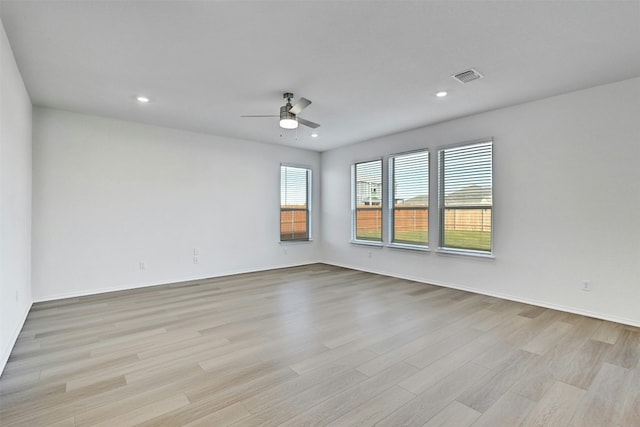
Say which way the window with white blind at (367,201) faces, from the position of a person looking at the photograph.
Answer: facing the viewer and to the left of the viewer

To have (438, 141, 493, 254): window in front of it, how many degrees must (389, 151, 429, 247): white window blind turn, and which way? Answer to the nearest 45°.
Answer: approximately 90° to its left

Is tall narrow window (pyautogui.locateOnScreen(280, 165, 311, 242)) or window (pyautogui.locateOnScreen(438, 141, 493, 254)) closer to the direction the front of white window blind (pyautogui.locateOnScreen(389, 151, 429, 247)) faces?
the tall narrow window

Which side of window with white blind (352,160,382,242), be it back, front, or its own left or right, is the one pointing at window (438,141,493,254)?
left

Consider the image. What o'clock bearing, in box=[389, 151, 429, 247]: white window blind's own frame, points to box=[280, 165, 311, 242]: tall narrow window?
The tall narrow window is roughly at 2 o'clock from the white window blind.

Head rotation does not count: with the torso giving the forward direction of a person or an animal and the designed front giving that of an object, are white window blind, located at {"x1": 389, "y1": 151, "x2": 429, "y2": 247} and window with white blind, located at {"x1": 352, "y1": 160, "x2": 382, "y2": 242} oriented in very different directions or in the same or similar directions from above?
same or similar directions

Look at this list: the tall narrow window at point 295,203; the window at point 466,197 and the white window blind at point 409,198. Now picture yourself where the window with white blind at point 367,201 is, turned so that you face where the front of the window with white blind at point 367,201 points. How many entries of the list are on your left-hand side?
2

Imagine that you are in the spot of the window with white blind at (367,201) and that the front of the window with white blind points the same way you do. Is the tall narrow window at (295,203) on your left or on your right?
on your right

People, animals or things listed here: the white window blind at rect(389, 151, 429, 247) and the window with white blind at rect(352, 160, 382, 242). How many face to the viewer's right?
0

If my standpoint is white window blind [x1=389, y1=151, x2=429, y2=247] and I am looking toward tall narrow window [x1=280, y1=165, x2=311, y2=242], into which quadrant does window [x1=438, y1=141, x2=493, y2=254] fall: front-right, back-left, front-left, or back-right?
back-left

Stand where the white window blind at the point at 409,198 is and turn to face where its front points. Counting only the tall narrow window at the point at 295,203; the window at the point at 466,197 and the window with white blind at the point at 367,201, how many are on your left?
1

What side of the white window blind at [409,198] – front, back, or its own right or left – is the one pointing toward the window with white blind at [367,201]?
right

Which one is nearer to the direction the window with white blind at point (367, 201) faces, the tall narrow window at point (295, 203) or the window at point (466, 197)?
the tall narrow window

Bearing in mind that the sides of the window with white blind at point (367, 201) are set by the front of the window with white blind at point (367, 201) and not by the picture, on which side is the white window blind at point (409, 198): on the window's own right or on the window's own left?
on the window's own left
